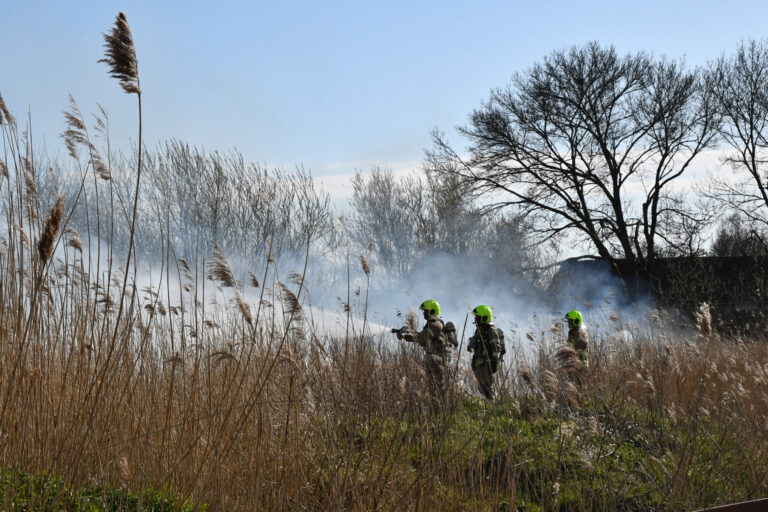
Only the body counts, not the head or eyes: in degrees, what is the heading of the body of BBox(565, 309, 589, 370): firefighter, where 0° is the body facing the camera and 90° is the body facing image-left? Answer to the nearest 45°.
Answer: approximately 90°

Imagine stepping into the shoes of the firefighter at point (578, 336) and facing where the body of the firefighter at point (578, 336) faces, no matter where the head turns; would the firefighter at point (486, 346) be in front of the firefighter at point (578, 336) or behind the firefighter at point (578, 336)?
in front
